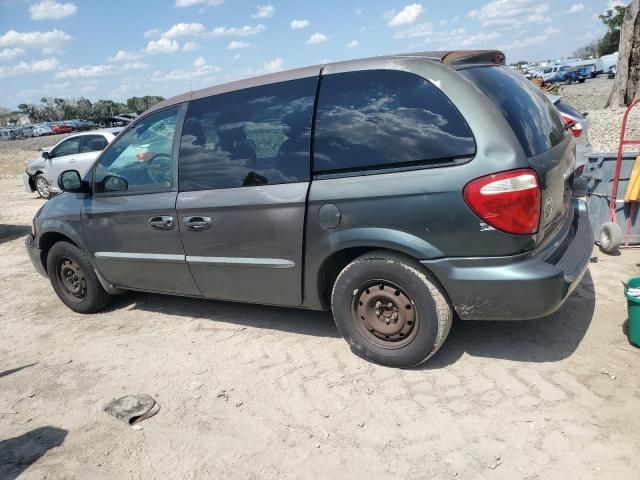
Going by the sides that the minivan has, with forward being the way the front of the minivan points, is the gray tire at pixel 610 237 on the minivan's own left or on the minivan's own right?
on the minivan's own right

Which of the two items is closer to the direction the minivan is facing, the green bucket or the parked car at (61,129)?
the parked car

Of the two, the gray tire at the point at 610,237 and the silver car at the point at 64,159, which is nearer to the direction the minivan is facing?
the silver car

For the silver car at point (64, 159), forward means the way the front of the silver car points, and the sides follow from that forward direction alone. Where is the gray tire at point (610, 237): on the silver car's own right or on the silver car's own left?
on the silver car's own left

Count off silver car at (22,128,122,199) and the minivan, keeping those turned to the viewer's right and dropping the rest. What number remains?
0

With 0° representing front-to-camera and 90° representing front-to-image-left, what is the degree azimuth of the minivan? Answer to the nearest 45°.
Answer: approximately 135°

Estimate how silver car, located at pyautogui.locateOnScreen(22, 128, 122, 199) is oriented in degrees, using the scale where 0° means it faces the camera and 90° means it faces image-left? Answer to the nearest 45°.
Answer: approximately 45°

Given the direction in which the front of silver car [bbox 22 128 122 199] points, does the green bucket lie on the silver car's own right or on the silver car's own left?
on the silver car's own left
